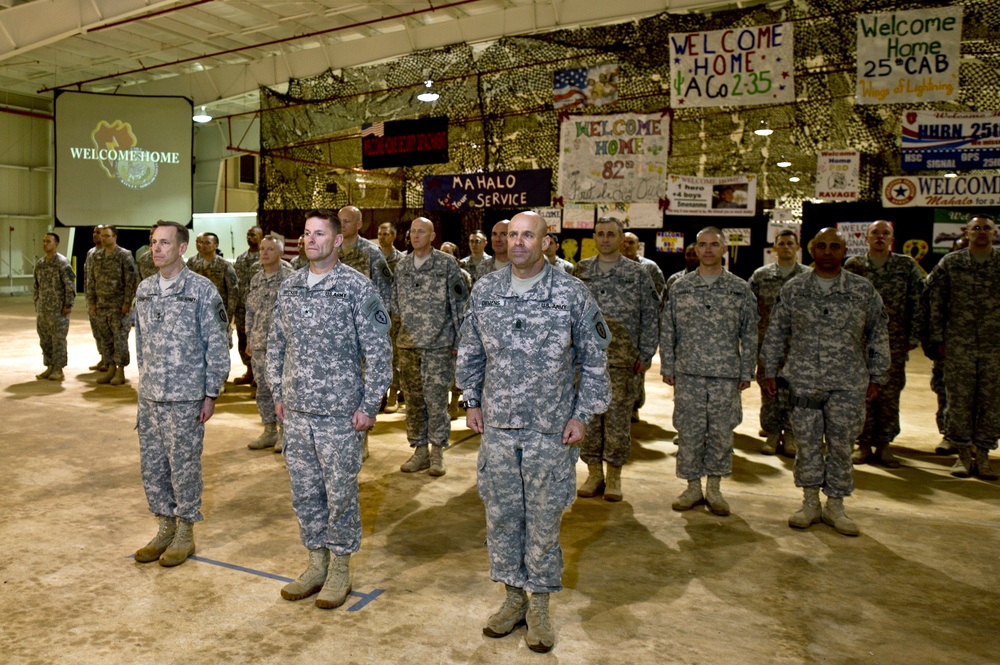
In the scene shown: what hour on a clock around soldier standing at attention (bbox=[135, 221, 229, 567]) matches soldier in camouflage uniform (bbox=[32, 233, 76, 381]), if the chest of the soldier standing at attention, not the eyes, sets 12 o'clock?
The soldier in camouflage uniform is roughly at 4 o'clock from the soldier standing at attention.

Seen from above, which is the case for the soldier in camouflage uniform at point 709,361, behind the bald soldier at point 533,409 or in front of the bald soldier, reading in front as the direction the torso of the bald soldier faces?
behind

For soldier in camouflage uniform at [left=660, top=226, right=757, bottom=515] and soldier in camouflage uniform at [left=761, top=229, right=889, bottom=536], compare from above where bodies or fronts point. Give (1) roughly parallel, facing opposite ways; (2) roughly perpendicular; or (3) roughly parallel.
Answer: roughly parallel

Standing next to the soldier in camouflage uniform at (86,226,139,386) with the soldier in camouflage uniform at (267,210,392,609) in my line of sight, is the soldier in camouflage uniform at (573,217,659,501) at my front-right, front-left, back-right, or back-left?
front-left

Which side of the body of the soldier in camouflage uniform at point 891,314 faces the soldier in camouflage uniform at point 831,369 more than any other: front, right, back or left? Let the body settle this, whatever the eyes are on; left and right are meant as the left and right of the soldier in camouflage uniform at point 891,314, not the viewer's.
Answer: front

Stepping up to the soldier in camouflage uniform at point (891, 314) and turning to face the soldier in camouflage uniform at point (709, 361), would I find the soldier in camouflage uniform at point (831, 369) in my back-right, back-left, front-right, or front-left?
front-left

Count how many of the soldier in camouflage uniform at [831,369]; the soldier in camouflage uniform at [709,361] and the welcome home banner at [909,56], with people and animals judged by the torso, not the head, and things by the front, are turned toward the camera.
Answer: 3

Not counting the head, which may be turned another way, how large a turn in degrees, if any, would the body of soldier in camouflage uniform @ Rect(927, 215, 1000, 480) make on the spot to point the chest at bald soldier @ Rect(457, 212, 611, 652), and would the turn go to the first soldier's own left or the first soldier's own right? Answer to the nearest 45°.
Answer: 0° — they already face them

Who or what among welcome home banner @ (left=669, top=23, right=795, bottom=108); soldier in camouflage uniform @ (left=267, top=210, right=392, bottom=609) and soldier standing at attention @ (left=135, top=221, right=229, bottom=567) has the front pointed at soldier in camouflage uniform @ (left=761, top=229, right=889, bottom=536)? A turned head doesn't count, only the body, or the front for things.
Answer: the welcome home banner

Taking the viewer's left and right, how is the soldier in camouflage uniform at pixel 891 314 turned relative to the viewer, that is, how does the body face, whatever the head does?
facing the viewer

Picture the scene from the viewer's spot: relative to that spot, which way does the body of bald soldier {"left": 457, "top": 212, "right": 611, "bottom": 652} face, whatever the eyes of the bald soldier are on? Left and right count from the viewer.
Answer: facing the viewer and to the left of the viewer

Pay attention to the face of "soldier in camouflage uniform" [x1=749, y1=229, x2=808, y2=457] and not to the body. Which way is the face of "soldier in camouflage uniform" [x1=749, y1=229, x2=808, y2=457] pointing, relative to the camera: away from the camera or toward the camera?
toward the camera

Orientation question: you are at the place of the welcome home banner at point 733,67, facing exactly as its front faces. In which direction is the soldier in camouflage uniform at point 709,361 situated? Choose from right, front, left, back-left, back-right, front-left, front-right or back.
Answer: front

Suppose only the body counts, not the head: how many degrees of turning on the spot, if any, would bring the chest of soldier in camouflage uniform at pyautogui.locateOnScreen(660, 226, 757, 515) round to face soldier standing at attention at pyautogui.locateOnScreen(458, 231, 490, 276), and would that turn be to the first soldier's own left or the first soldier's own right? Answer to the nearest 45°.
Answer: approximately 135° to the first soldier's own right

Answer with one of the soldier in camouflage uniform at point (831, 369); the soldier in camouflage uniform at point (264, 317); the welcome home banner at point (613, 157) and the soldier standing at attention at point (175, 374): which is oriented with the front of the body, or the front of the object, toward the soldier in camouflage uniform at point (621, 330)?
the welcome home banner

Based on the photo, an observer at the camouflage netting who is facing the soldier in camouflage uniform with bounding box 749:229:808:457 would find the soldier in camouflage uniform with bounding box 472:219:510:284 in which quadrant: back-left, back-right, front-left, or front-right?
front-right
